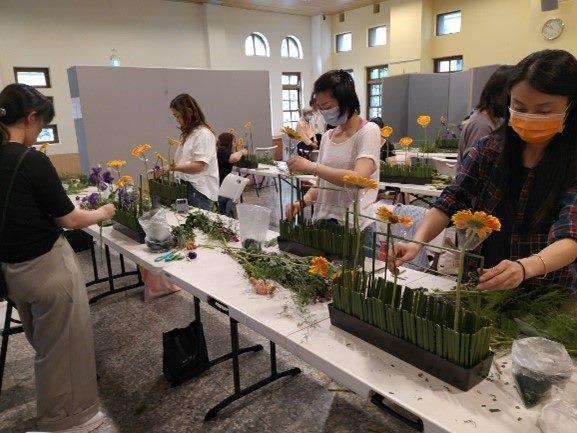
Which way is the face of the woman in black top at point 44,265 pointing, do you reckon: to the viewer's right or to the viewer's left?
to the viewer's right

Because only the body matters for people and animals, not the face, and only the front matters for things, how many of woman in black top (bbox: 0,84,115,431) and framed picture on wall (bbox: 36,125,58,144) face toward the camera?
1

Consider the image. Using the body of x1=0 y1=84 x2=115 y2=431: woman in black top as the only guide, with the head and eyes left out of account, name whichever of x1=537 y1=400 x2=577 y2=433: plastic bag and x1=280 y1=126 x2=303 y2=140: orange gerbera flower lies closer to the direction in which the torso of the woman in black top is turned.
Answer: the orange gerbera flower

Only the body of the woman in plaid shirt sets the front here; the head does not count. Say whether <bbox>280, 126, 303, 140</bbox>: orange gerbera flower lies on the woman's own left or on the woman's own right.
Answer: on the woman's own right

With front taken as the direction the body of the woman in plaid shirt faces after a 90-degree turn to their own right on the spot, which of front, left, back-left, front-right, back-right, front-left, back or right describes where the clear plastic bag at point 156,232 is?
front-left

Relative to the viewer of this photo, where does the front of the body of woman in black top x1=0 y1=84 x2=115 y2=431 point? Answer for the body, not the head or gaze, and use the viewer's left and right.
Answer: facing away from the viewer and to the right of the viewer

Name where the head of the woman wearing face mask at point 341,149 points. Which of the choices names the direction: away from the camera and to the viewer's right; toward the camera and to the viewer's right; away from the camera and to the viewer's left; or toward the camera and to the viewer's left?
toward the camera and to the viewer's left

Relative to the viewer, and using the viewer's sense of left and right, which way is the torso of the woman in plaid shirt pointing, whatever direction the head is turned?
facing the viewer and to the left of the viewer

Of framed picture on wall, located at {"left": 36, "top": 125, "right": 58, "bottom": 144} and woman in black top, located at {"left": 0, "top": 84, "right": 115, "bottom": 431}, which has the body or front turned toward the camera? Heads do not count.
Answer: the framed picture on wall

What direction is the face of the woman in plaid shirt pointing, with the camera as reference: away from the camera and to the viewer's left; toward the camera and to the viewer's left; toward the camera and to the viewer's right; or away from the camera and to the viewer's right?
toward the camera and to the viewer's left

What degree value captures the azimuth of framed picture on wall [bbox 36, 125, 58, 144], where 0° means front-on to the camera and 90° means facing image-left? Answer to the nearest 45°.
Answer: approximately 0°
